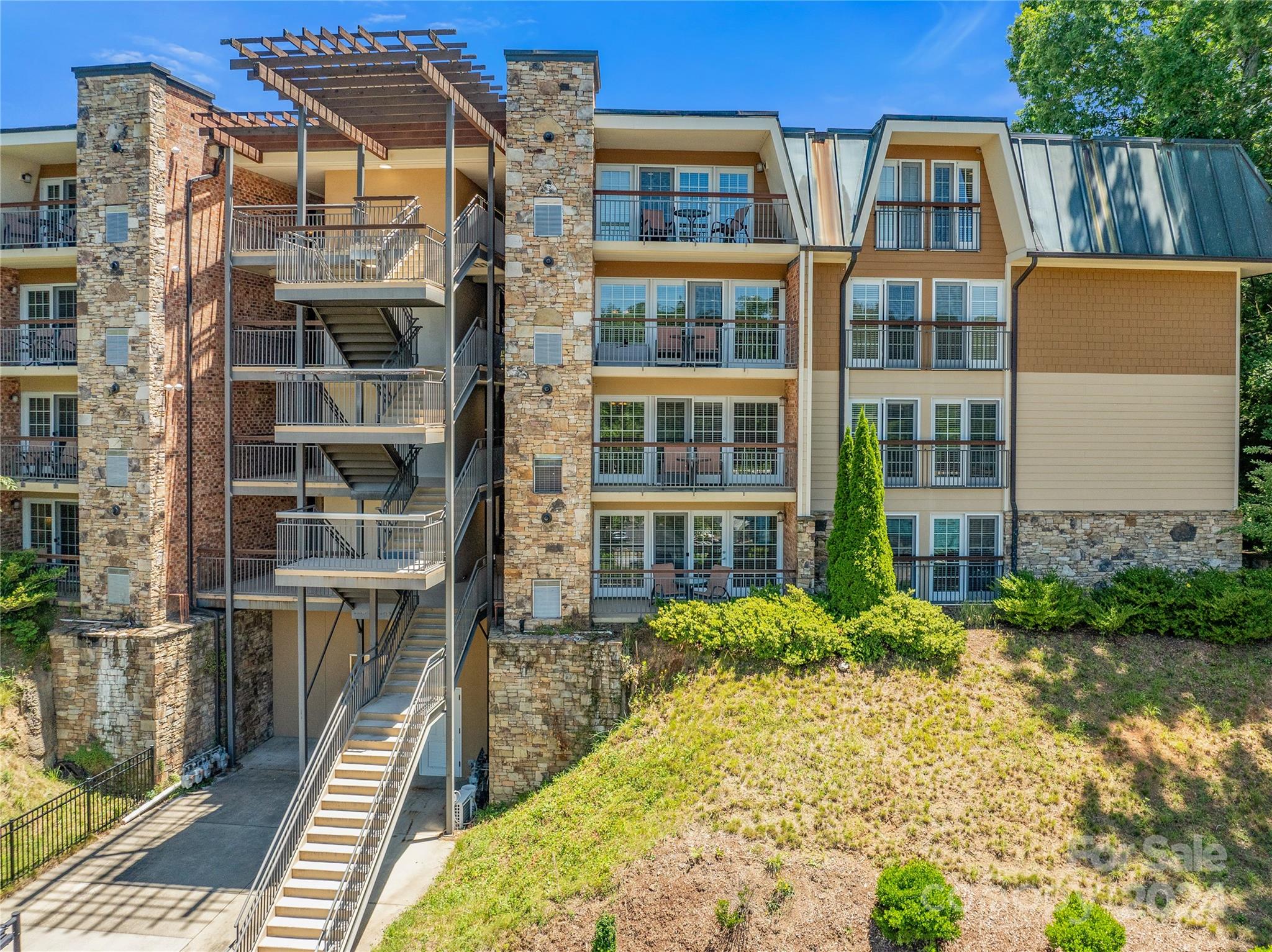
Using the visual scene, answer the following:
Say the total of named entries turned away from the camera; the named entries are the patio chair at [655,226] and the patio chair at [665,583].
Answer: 0

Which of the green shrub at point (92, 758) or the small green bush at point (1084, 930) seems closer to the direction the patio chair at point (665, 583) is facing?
the small green bush

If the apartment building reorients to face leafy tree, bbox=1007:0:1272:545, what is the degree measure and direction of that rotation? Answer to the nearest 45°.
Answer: approximately 90° to its left

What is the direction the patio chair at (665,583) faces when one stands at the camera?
facing the viewer and to the right of the viewer

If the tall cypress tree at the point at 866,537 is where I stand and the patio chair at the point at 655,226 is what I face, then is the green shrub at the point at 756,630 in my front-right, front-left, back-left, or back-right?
front-left

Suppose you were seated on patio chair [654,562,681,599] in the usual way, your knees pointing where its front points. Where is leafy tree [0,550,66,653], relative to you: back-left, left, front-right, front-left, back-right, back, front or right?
back-right

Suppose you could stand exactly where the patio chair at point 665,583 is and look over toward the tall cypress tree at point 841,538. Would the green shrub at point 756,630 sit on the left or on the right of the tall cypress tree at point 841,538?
right

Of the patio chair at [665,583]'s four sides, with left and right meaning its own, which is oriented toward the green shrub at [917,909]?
front

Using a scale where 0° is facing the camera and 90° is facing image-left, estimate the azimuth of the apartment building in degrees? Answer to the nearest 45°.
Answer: approximately 0°

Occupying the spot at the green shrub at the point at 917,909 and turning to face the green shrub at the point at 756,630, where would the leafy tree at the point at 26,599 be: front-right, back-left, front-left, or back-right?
front-left

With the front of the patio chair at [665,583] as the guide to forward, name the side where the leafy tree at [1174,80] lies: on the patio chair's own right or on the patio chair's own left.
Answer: on the patio chair's own left

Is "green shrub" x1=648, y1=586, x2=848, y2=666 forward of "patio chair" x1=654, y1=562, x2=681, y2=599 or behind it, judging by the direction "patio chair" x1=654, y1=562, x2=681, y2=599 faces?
forward
